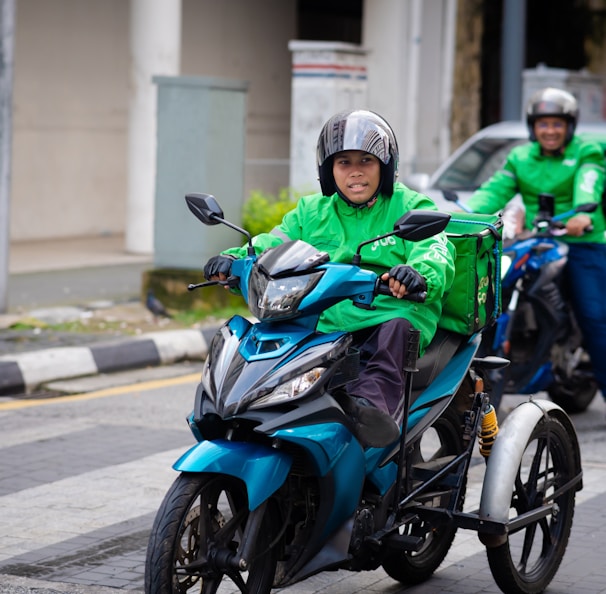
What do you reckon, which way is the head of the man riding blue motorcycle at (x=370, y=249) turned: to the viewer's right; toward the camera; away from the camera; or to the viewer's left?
toward the camera

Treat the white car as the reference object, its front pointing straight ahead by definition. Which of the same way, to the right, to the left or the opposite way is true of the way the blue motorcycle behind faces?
the same way

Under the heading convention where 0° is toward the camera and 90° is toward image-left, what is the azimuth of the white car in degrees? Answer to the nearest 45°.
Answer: approximately 45°

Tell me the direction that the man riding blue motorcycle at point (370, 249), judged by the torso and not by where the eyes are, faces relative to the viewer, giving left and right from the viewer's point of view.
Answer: facing the viewer and to the left of the viewer

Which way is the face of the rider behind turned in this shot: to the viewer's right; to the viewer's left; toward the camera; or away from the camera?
toward the camera

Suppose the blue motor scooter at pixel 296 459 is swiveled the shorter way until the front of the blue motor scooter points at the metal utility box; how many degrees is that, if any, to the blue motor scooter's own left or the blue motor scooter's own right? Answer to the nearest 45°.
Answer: approximately 135° to the blue motor scooter's own right

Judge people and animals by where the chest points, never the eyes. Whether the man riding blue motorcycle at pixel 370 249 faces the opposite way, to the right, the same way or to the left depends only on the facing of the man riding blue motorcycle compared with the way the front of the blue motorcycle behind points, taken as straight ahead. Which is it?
the same way

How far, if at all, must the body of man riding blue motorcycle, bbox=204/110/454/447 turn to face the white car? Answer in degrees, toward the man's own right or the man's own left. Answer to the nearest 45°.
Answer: approximately 135° to the man's own right

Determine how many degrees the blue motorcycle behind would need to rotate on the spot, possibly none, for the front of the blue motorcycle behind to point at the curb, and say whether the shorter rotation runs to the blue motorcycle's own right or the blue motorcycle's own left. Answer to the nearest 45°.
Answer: approximately 90° to the blue motorcycle's own right

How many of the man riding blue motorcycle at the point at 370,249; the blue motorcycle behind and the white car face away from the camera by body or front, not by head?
0

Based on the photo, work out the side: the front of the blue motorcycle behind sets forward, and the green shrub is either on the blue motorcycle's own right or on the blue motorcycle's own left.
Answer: on the blue motorcycle's own right
